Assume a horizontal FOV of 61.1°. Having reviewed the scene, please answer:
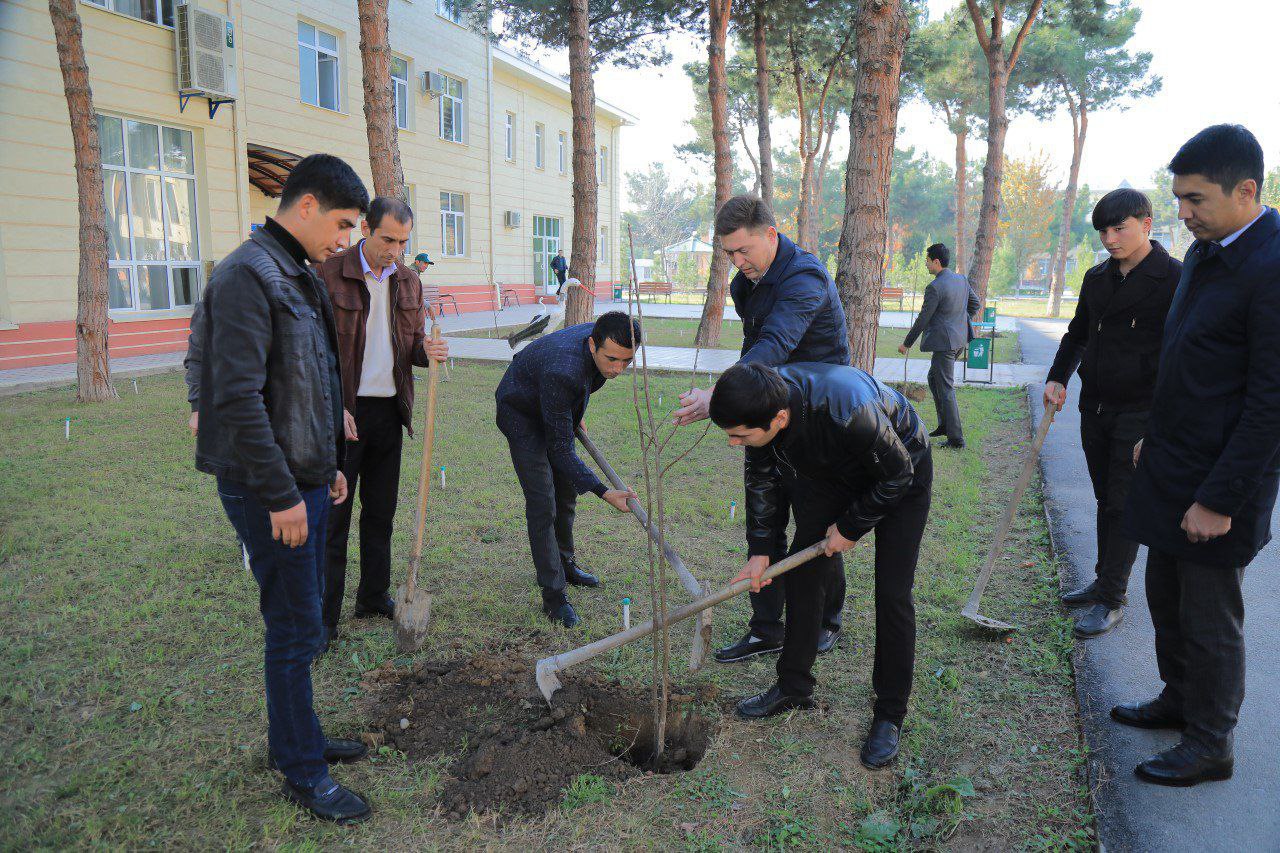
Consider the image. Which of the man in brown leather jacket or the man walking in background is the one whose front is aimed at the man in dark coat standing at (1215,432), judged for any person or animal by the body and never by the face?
the man in brown leather jacket

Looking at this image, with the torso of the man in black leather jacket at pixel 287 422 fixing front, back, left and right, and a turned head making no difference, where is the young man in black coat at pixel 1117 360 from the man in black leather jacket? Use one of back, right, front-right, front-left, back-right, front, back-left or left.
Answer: front

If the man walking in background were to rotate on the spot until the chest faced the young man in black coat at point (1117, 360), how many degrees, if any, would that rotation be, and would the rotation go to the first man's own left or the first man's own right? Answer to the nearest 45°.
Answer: approximately 135° to the first man's own left

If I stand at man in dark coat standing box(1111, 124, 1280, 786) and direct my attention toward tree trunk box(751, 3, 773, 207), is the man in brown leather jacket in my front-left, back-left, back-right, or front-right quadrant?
front-left

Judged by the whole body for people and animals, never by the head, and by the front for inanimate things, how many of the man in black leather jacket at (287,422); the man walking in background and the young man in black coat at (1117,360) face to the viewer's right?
1

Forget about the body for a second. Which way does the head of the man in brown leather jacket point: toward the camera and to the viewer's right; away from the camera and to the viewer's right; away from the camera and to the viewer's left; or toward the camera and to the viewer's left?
toward the camera and to the viewer's right

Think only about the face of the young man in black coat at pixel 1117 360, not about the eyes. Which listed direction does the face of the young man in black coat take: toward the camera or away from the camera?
toward the camera

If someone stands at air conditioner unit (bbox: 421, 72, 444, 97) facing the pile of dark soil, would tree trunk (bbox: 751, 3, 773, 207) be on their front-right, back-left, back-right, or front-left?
front-left

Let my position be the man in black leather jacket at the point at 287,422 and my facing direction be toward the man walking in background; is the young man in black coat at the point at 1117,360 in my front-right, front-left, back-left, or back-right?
front-right

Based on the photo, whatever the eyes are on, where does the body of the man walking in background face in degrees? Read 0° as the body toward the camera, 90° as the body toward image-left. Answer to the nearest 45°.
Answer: approximately 135°

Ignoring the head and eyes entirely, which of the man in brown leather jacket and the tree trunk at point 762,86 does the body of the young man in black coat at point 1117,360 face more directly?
the man in brown leather jacket

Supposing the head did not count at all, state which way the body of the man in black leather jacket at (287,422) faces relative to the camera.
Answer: to the viewer's right

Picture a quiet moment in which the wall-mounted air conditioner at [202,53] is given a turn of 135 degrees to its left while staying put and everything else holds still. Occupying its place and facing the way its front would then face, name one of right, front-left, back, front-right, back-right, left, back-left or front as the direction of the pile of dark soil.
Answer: back

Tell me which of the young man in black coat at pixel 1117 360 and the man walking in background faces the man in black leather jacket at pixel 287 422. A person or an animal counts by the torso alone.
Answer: the young man in black coat

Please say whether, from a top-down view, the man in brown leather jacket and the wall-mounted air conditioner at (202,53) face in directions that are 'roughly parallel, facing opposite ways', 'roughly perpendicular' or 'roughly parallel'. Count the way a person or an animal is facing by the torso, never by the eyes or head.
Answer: roughly parallel

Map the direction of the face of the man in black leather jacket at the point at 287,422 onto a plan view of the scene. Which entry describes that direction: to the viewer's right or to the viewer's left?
to the viewer's right

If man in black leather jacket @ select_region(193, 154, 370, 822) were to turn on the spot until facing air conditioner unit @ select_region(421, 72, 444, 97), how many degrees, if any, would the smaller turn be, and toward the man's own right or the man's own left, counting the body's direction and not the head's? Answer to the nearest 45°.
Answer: approximately 90° to the man's own left

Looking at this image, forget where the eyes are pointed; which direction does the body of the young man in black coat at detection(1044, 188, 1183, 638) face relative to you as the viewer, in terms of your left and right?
facing the viewer and to the left of the viewer

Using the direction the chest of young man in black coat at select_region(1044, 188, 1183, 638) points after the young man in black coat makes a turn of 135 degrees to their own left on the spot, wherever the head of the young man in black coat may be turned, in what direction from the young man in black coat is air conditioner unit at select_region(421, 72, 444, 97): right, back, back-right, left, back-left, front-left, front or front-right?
back-left

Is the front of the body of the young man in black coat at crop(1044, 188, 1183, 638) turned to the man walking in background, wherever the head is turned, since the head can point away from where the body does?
no

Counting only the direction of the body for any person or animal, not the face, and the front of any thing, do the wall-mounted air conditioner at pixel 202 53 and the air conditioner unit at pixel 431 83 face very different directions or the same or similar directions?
same or similar directions

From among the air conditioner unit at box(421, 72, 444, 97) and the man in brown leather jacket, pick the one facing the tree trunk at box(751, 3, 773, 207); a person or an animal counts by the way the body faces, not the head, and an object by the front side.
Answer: the air conditioner unit
